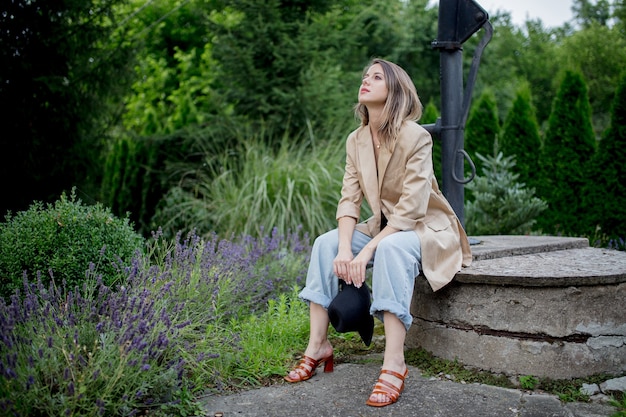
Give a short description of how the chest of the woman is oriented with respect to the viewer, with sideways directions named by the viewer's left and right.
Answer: facing the viewer and to the left of the viewer

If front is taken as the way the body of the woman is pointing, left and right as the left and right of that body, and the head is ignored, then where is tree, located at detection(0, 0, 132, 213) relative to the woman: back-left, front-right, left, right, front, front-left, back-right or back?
right

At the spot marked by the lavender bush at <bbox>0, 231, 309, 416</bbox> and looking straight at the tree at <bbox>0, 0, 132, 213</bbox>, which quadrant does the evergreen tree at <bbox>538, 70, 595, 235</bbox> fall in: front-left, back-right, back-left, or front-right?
front-right

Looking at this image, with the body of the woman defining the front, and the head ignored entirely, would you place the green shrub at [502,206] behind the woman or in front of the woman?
behind

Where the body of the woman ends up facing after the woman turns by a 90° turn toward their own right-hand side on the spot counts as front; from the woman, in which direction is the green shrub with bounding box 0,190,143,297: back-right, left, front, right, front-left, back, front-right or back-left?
front-left

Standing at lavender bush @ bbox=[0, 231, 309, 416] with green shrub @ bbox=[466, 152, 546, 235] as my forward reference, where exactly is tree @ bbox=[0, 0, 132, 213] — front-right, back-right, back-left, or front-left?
front-left
